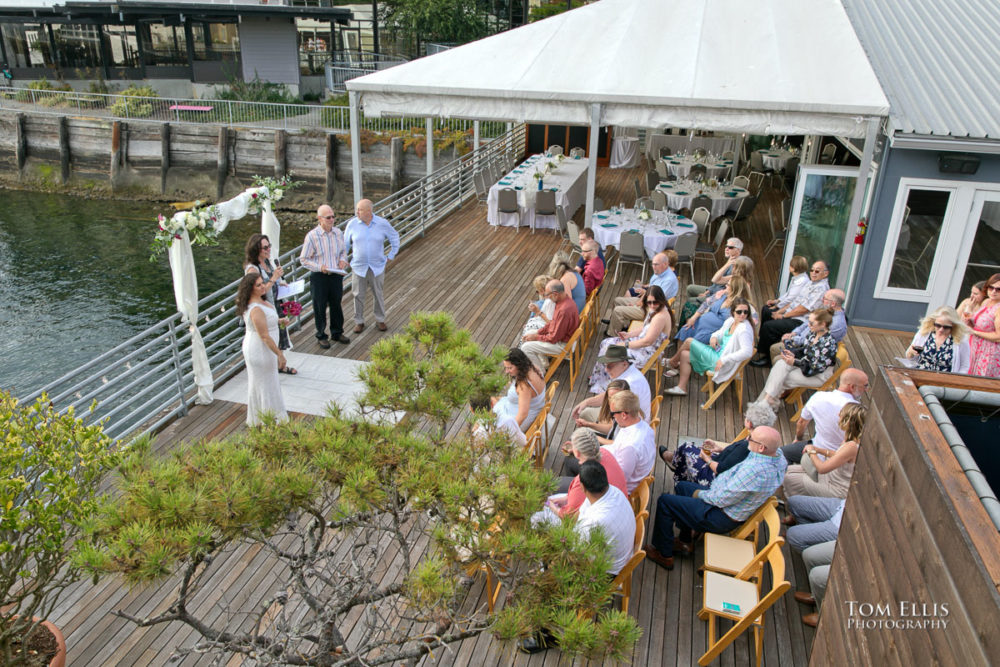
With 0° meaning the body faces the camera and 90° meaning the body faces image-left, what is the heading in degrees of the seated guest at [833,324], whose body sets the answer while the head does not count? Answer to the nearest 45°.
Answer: approximately 90°

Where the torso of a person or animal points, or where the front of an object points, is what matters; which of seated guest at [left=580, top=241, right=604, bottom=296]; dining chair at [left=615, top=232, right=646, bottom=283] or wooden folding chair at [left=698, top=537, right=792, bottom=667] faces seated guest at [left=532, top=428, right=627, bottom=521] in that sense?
the wooden folding chair

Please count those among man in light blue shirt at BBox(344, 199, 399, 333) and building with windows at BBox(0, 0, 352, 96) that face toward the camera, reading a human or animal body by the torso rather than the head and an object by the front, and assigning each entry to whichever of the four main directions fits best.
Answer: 2

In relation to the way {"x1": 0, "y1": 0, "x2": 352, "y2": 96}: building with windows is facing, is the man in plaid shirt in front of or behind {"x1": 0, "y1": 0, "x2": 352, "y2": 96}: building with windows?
in front

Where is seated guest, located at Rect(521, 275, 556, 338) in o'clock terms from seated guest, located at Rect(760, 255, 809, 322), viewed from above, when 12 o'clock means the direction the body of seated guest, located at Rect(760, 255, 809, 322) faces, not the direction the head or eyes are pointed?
seated guest, located at Rect(521, 275, 556, 338) is roughly at 11 o'clock from seated guest, located at Rect(760, 255, 809, 322).

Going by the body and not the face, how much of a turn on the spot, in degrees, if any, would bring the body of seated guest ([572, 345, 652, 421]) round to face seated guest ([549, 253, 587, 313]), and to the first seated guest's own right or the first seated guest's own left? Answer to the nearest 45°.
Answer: approximately 90° to the first seated guest's own right

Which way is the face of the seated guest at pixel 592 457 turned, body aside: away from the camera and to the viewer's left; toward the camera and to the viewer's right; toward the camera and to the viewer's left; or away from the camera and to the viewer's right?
away from the camera and to the viewer's left

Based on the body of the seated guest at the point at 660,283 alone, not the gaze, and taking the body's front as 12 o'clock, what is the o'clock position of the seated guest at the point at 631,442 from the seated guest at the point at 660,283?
the seated guest at the point at 631,442 is roughly at 9 o'clock from the seated guest at the point at 660,283.

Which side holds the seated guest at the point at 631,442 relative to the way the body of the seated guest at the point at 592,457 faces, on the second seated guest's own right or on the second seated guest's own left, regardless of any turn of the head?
on the second seated guest's own right

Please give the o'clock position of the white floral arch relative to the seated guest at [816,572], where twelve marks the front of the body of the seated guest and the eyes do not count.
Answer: The white floral arch is roughly at 12 o'clock from the seated guest.

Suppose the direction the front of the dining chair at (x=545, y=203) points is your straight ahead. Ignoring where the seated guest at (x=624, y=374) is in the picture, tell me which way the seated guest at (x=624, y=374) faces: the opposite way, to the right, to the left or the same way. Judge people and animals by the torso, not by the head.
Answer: to the left

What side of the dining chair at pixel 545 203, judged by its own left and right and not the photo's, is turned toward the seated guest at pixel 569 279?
back

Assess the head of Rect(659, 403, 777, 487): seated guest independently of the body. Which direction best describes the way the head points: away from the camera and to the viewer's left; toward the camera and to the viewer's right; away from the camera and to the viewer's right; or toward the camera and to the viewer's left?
away from the camera and to the viewer's left

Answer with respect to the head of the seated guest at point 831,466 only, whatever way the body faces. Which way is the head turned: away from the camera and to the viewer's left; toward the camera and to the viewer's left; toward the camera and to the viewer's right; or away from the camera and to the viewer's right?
away from the camera and to the viewer's left

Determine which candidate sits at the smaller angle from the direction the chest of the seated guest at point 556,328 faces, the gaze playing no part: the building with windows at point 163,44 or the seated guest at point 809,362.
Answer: the building with windows

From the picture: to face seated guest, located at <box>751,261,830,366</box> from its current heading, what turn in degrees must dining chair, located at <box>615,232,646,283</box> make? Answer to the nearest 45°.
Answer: approximately 135° to its right

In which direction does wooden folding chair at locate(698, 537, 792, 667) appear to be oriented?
to the viewer's left

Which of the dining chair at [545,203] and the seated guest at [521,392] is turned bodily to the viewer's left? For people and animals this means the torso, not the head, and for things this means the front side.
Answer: the seated guest

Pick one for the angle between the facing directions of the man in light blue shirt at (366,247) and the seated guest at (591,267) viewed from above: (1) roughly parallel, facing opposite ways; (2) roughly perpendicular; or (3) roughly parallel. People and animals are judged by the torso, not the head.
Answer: roughly perpendicular

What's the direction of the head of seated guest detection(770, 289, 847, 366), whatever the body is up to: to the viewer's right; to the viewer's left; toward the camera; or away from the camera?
to the viewer's left
